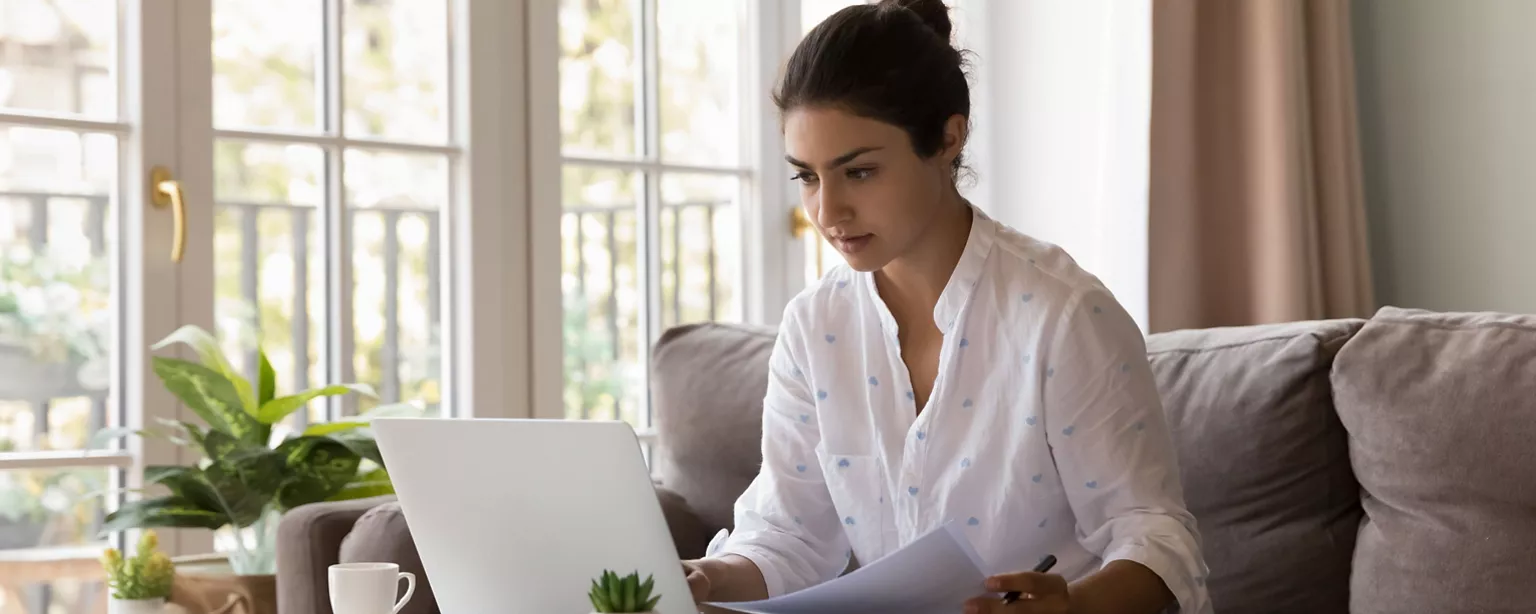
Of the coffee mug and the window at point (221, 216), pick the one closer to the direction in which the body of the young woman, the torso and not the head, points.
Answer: the coffee mug

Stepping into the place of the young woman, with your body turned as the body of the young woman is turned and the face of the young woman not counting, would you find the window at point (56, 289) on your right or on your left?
on your right

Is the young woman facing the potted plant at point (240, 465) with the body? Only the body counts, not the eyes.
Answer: no

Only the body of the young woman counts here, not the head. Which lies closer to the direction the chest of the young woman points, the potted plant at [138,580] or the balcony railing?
the potted plant

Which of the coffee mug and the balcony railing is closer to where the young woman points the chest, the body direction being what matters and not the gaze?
the coffee mug

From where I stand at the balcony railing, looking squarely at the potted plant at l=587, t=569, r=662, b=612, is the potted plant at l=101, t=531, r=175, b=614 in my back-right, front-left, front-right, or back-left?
front-right

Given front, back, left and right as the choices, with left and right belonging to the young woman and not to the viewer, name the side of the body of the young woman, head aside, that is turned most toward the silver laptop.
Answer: front

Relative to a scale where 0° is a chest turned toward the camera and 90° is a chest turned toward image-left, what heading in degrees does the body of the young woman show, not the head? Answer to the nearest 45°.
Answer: approximately 45°

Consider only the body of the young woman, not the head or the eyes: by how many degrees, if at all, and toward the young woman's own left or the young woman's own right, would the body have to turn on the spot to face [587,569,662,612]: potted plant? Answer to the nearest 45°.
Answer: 0° — they already face it

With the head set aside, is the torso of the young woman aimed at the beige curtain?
no

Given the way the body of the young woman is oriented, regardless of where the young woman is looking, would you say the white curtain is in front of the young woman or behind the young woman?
behind

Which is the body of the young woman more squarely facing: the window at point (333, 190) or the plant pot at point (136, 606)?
the plant pot

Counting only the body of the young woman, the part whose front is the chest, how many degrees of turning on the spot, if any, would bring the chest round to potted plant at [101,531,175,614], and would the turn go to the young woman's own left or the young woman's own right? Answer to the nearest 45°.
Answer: approximately 45° to the young woman's own right

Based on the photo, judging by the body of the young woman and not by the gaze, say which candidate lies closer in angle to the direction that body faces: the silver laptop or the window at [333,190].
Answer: the silver laptop

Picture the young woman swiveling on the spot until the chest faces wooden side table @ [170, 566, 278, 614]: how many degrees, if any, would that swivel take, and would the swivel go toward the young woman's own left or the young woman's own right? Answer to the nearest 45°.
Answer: approximately 45° to the young woman's own right

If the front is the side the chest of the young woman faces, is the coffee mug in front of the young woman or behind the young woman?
in front

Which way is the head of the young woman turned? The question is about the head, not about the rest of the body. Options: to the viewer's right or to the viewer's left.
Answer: to the viewer's left
